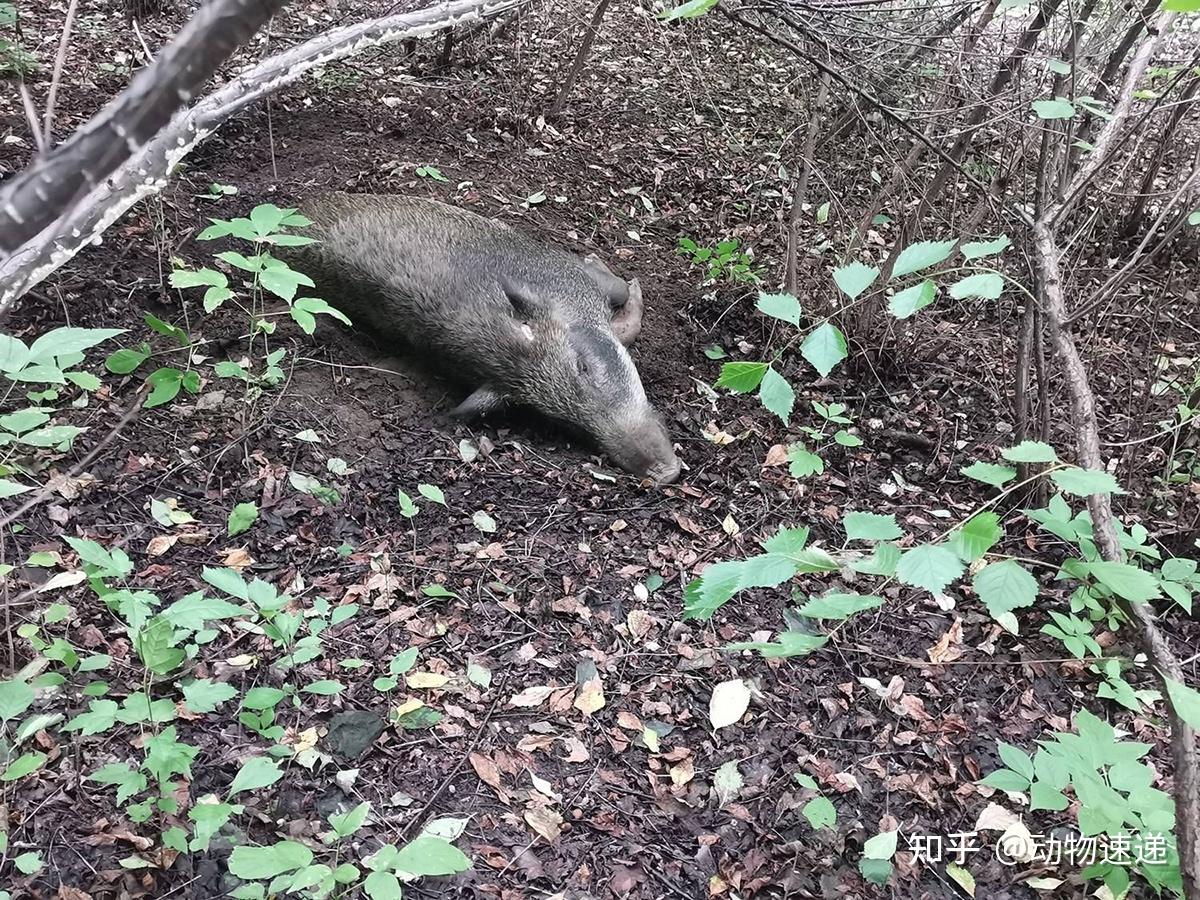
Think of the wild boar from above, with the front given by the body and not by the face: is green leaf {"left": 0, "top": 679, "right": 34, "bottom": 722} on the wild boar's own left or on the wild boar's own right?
on the wild boar's own right

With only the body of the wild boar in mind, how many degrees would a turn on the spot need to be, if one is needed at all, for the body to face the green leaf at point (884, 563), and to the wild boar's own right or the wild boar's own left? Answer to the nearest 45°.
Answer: approximately 45° to the wild boar's own right

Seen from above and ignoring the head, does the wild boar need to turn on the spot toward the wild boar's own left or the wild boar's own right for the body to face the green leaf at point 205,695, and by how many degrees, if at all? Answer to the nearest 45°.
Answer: approximately 45° to the wild boar's own right

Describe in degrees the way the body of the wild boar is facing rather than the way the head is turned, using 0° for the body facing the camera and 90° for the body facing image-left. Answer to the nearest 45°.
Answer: approximately 315°

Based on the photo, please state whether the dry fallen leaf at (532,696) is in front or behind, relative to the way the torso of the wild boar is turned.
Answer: in front

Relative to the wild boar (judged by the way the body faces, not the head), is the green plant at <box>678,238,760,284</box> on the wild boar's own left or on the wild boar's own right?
on the wild boar's own left

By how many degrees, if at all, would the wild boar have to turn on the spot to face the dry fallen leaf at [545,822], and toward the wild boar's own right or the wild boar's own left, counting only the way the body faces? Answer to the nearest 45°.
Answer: approximately 45° to the wild boar's own right

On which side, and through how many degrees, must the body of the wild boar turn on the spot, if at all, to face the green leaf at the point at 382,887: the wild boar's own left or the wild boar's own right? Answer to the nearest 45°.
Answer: approximately 45° to the wild boar's own right

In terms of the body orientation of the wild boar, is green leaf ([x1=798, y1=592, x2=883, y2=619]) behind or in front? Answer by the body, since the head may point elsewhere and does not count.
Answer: in front

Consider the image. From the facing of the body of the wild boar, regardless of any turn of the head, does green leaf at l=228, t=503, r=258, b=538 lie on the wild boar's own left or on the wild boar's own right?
on the wild boar's own right
